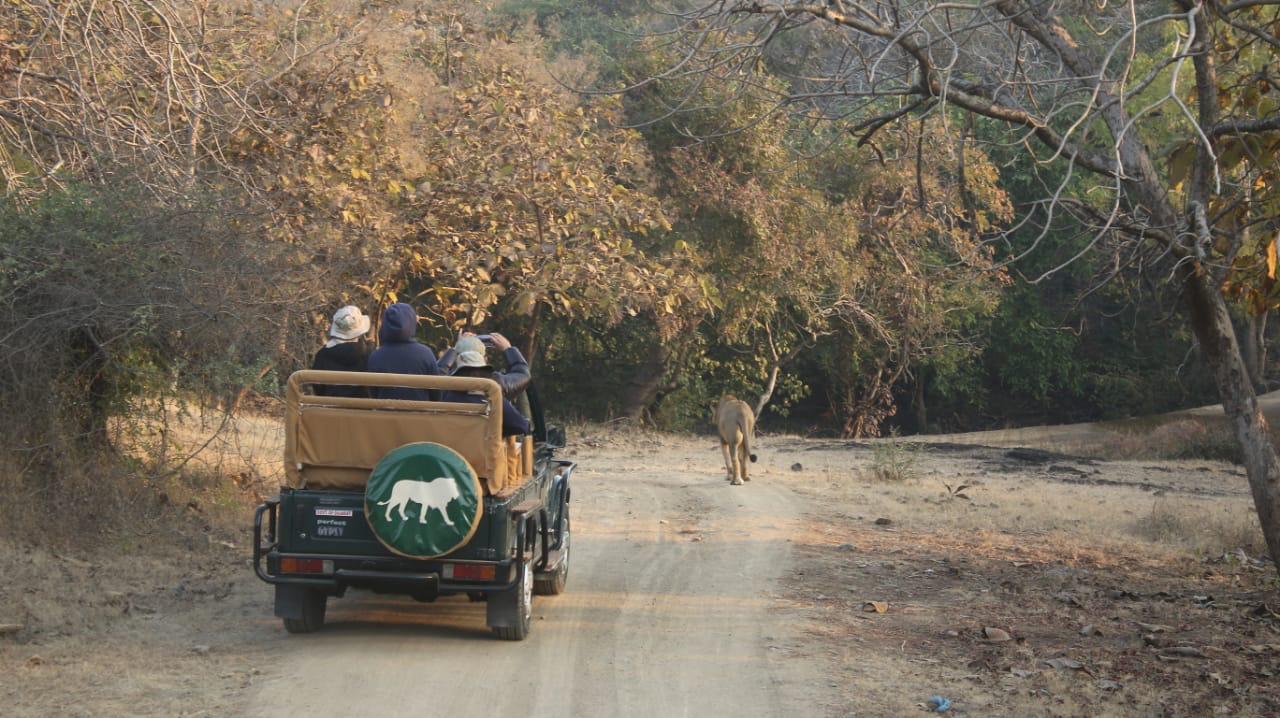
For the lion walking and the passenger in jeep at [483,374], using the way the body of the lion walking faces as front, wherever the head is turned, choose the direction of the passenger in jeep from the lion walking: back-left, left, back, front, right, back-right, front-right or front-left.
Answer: back

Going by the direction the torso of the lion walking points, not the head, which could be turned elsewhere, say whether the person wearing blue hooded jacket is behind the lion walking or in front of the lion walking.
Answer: behind

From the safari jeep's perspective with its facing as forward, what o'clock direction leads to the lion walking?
The lion walking is roughly at 1 o'clock from the safari jeep.

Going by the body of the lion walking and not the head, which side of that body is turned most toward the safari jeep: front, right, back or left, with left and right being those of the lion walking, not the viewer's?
back

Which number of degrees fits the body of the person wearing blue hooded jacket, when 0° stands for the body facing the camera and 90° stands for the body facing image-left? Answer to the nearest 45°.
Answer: approximately 180°

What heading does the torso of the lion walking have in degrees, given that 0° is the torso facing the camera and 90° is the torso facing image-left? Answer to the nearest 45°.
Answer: approximately 180°

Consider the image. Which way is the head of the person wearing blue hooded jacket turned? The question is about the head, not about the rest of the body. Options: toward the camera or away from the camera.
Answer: away from the camera

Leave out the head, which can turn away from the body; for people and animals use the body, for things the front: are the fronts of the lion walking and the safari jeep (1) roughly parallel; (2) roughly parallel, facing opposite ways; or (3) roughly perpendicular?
roughly parallel

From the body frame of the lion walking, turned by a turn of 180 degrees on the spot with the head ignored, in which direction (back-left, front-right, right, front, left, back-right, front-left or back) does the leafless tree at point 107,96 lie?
front-right

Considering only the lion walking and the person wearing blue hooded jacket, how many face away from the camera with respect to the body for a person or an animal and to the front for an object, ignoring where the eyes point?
2

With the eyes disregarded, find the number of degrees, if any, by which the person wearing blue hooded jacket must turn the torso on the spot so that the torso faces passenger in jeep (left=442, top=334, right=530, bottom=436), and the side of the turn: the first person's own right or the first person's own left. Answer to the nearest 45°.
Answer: approximately 45° to the first person's own right

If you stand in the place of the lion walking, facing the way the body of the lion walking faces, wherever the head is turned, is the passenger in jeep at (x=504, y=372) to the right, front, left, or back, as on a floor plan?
back

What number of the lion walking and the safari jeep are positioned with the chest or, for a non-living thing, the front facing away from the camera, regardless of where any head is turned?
2

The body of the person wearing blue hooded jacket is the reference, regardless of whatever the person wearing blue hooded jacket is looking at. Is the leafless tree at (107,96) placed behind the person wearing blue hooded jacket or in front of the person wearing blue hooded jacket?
in front

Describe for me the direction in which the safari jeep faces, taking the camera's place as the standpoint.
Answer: facing away from the viewer
